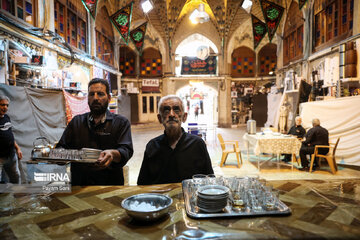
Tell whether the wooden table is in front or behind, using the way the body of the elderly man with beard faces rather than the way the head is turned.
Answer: in front

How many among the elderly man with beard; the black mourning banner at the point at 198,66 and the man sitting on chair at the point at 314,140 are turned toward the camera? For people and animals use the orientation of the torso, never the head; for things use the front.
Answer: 2

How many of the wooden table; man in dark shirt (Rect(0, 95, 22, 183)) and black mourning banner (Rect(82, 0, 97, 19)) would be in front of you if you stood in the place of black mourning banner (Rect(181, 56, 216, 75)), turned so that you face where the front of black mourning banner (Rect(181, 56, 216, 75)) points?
3

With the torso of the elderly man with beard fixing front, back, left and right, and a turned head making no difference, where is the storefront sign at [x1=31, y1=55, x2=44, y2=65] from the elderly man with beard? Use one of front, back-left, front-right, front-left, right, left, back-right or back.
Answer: back-right

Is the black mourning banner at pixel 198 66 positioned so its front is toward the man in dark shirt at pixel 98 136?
yes

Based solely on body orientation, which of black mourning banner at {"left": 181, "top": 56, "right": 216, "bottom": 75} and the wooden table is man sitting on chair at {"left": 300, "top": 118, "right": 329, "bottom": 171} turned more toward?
the black mourning banner

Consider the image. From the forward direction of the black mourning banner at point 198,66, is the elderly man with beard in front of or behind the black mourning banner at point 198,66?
in front

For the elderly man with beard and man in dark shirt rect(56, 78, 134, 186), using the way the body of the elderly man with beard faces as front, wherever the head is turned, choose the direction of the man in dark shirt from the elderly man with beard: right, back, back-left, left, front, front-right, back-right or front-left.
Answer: right

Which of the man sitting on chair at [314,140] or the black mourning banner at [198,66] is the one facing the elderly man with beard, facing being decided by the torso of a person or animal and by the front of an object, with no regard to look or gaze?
the black mourning banner
